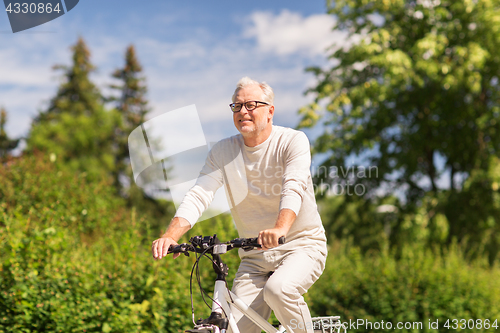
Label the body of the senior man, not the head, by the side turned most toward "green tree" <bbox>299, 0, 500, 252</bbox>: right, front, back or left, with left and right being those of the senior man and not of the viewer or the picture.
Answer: back

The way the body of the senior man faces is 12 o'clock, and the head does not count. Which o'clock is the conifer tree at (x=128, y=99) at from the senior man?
The conifer tree is roughly at 4 o'clock from the senior man.

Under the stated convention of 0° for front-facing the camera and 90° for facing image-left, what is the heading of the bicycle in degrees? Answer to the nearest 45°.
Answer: approximately 45°

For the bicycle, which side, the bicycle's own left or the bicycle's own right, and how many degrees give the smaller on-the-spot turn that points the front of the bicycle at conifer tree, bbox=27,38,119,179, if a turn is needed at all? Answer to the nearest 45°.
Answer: approximately 135° to the bicycle's own right

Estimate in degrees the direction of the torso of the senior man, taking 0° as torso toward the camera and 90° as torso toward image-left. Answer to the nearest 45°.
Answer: approximately 45°

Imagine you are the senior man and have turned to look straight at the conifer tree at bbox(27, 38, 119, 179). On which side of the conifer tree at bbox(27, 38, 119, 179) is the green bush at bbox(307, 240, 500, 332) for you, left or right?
right
